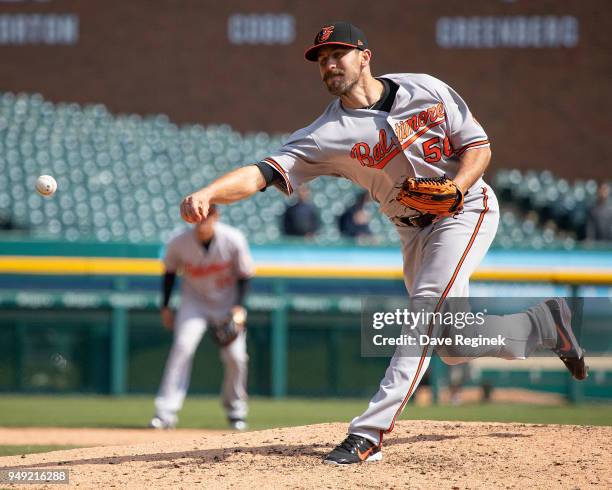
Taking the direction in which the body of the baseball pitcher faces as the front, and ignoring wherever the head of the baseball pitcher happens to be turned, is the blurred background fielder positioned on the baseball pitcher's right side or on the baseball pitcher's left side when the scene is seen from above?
on the baseball pitcher's right side

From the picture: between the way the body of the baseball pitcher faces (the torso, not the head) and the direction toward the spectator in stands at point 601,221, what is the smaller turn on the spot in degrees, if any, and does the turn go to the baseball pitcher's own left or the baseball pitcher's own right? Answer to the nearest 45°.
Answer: approximately 135° to the baseball pitcher's own right

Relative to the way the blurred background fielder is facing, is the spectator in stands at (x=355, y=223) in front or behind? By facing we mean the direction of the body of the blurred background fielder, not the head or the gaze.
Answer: behind

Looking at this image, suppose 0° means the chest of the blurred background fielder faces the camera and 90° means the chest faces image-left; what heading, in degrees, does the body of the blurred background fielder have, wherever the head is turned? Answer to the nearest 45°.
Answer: approximately 0°

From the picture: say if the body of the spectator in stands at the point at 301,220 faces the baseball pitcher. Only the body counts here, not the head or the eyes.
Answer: yes

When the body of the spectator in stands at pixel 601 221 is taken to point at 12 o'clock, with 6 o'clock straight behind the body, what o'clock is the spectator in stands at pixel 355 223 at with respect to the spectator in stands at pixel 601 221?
the spectator in stands at pixel 355 223 is roughly at 2 o'clock from the spectator in stands at pixel 601 221.
